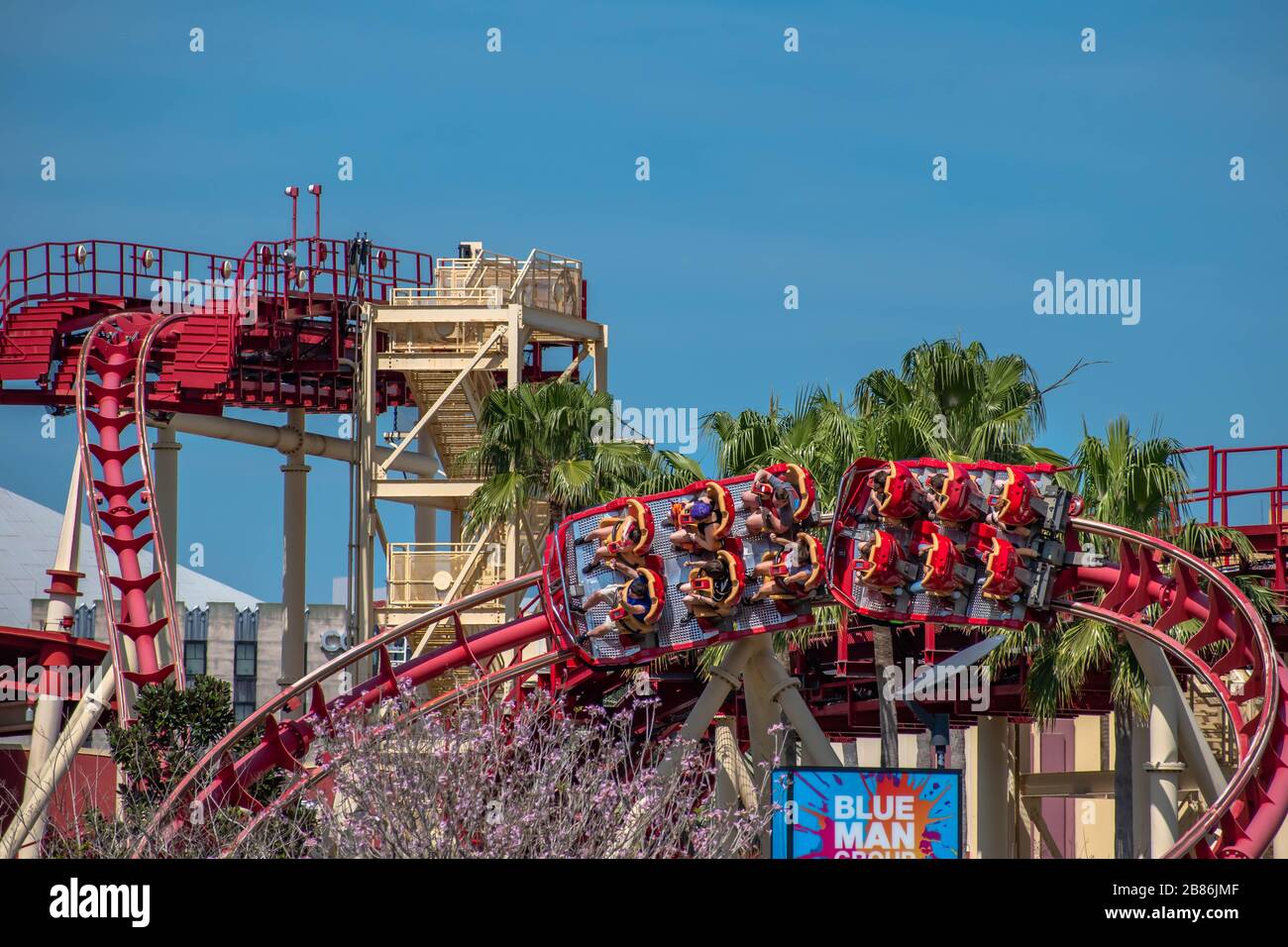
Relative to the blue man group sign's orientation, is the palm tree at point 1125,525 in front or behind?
behind

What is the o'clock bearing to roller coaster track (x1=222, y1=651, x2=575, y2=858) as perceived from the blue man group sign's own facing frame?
The roller coaster track is roughly at 4 o'clock from the blue man group sign.

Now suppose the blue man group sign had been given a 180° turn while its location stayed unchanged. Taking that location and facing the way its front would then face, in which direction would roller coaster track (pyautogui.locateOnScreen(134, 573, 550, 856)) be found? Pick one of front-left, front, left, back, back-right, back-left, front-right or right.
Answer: front-left

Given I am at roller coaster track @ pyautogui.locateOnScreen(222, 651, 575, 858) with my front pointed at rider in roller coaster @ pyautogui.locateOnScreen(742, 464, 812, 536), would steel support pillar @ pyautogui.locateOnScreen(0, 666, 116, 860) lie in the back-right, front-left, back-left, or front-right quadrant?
back-left

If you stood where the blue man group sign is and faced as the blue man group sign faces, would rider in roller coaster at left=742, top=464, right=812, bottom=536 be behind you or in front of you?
behind

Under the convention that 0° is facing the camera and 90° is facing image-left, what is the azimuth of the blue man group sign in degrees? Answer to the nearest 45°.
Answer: approximately 0°

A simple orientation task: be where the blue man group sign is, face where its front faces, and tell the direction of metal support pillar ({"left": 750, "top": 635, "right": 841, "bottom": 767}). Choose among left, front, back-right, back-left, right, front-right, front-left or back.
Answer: back

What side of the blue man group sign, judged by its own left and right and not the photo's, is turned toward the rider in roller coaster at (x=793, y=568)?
back

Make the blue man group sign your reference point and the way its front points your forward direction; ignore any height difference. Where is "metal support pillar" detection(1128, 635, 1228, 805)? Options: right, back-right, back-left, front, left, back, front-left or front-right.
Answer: back-left

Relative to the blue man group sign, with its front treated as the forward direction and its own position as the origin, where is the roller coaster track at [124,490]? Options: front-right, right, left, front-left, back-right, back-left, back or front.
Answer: back-right

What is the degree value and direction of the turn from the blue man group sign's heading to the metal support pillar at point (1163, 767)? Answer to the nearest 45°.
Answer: approximately 135° to its left
